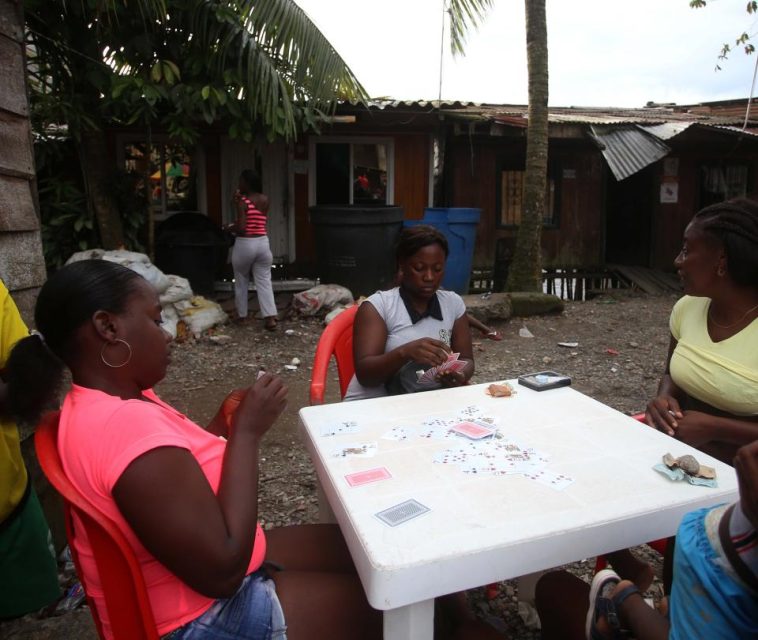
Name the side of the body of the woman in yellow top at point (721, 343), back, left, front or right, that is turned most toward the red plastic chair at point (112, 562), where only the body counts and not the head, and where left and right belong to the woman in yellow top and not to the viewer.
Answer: front

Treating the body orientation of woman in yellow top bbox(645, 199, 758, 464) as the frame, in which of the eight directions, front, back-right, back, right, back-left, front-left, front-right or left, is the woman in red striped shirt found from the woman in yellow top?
right

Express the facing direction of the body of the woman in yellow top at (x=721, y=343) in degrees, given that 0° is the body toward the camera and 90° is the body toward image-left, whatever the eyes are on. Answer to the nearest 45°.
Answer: approximately 45°

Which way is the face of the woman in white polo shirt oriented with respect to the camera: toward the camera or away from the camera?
toward the camera

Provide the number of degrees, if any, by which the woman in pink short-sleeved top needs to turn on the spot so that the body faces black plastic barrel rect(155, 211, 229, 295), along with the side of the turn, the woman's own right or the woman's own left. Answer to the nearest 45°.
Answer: approximately 90° to the woman's own left

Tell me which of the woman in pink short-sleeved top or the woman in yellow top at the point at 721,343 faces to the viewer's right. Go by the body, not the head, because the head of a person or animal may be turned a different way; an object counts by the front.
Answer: the woman in pink short-sleeved top

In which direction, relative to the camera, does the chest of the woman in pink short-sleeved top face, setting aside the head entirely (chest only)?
to the viewer's right

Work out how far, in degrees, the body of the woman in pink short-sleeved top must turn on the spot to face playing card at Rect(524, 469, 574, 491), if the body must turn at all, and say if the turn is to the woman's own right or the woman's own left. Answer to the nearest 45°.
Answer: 0° — they already face it

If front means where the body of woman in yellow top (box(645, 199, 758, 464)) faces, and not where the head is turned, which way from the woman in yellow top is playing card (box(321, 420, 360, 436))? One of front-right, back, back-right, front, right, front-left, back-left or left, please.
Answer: front

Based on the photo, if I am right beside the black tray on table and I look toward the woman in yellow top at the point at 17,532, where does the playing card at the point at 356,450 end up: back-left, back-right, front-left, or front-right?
front-left

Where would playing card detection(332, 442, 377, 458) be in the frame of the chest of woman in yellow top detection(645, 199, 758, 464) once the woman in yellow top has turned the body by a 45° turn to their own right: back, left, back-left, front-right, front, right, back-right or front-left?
front-left

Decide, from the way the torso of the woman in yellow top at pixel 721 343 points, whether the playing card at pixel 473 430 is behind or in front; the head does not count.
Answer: in front

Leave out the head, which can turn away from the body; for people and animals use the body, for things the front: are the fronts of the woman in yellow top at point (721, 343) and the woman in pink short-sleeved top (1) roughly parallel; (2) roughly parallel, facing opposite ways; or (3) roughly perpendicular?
roughly parallel, facing opposite ways

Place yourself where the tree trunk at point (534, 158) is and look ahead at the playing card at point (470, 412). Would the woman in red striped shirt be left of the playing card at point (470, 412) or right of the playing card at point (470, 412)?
right

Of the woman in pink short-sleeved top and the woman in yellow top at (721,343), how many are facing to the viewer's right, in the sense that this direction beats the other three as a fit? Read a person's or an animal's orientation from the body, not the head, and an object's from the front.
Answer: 1

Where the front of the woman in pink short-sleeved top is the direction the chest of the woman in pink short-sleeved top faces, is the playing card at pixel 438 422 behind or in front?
in front

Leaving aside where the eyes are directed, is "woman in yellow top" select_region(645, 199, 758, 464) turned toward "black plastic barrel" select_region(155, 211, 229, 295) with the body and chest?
no
